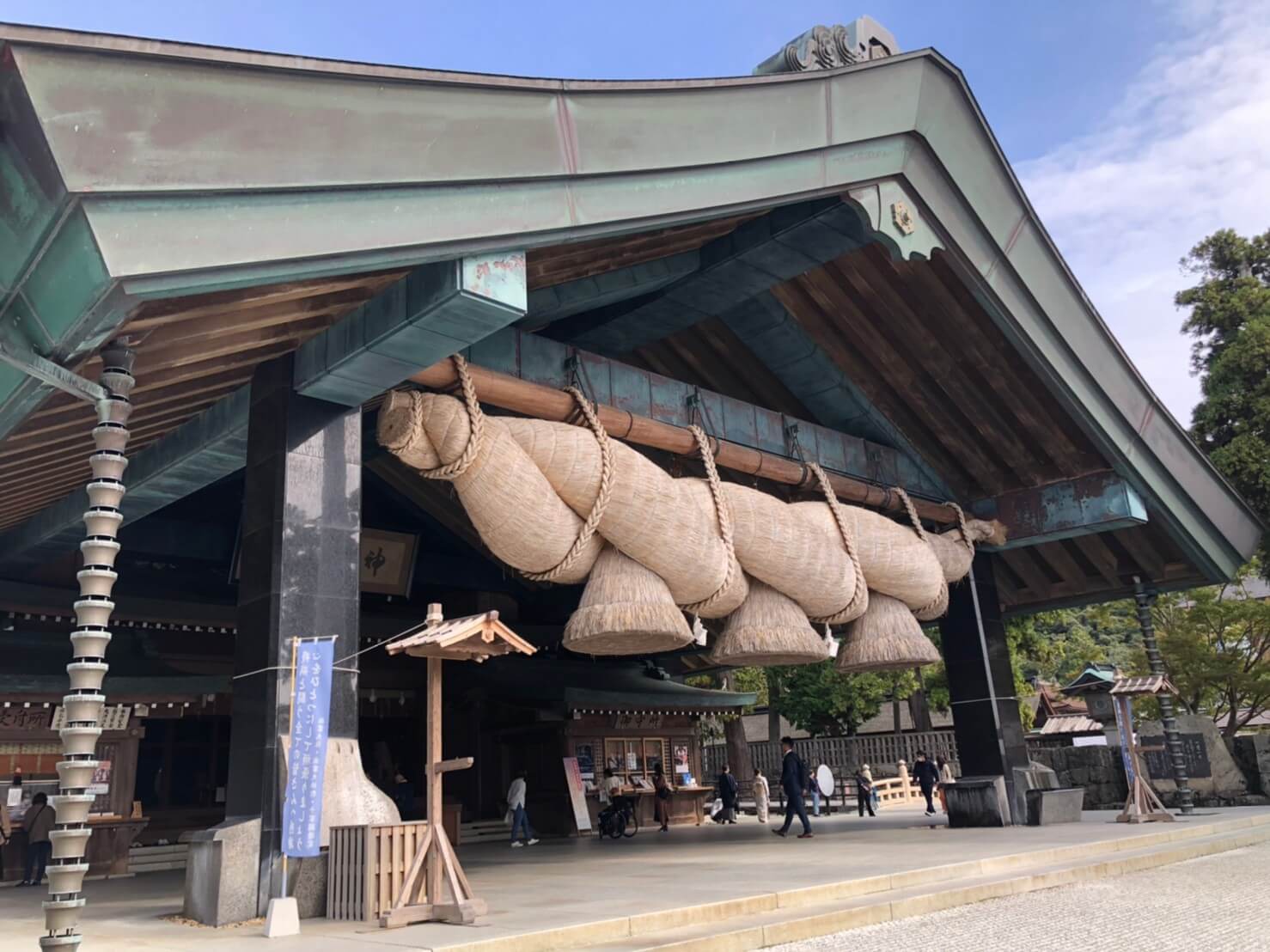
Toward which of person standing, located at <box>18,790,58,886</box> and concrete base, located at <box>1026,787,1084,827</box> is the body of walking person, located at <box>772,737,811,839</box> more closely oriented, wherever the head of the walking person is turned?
the person standing

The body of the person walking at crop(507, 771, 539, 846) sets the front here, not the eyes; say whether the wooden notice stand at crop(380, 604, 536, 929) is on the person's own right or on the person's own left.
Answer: on the person's own right

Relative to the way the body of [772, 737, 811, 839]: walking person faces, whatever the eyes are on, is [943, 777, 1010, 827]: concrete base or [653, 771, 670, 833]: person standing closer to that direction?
the person standing

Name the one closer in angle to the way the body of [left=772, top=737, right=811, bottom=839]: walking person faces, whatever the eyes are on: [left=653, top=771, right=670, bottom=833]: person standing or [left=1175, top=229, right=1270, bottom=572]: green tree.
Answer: the person standing
